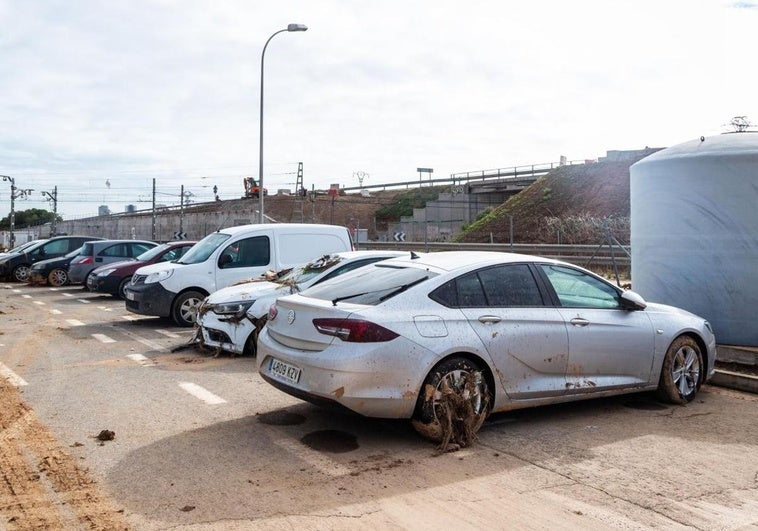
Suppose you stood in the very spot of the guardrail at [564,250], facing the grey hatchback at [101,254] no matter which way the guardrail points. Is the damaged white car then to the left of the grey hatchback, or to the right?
left

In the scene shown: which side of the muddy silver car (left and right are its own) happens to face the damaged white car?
left

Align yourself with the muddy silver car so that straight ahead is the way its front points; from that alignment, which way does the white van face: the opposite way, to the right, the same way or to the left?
the opposite way
